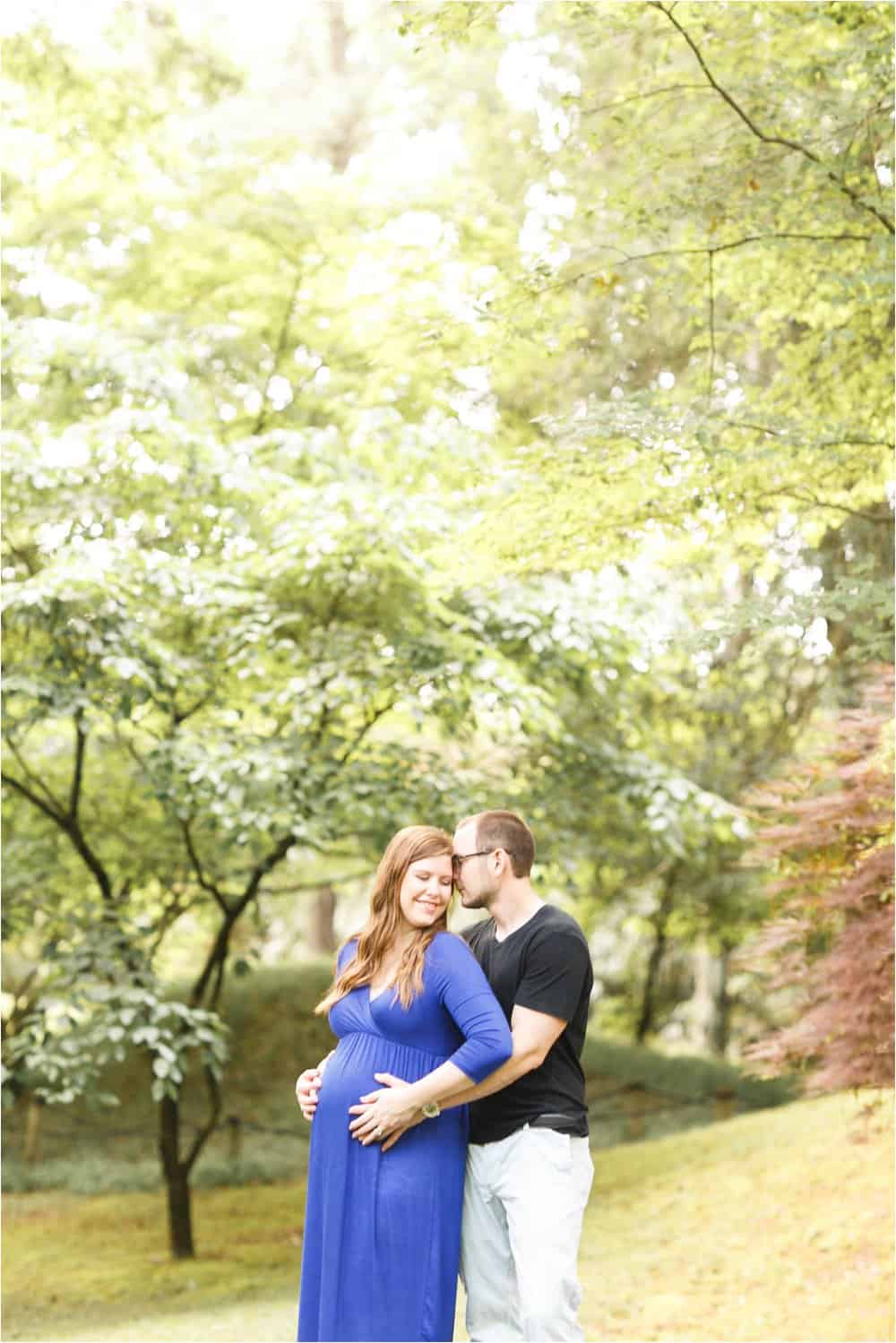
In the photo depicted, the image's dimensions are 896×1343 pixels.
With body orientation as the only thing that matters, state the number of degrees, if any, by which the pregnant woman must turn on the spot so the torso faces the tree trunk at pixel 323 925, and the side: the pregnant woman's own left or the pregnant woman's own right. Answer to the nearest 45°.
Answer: approximately 135° to the pregnant woman's own right

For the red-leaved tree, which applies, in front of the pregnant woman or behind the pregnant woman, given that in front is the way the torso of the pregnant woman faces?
behind

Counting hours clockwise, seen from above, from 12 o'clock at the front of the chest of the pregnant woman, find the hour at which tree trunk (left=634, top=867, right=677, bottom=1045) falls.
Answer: The tree trunk is roughly at 5 o'clock from the pregnant woman.

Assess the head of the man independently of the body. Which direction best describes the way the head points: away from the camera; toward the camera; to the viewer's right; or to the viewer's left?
to the viewer's left

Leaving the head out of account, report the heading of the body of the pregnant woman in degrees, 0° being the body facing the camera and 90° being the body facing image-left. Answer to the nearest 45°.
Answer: approximately 45°
